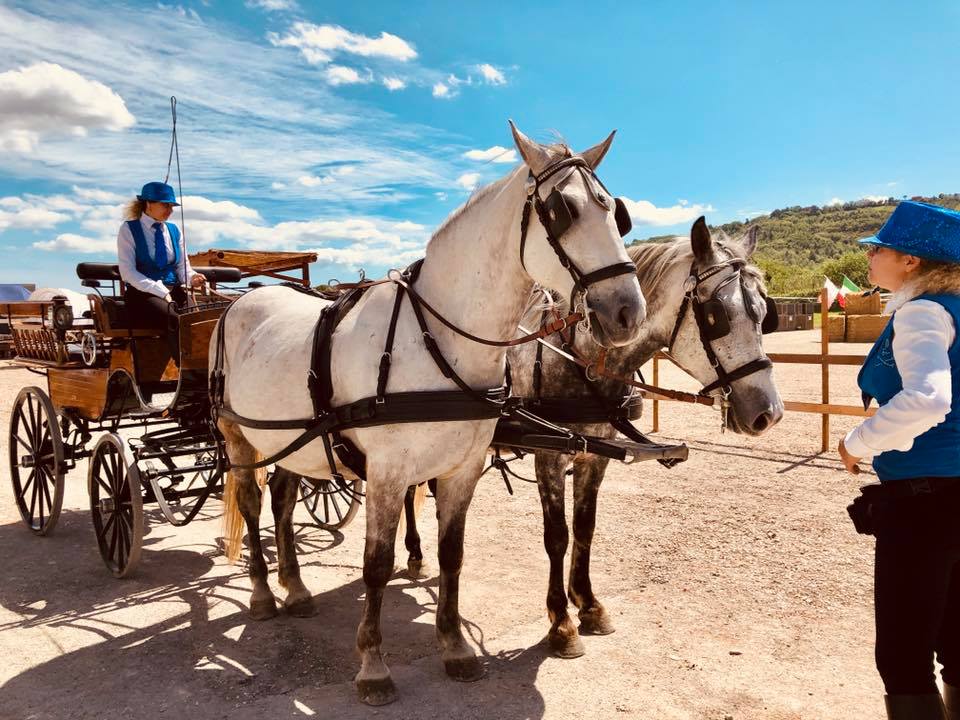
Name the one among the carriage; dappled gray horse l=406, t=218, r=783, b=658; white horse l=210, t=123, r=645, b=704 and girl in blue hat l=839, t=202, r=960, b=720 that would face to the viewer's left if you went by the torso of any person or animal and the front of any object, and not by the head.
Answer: the girl in blue hat

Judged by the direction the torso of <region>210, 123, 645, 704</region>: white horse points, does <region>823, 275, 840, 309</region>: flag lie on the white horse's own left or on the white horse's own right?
on the white horse's own left

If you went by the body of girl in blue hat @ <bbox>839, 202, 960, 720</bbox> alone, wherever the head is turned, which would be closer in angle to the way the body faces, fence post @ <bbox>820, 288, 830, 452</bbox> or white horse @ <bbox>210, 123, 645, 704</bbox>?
the white horse

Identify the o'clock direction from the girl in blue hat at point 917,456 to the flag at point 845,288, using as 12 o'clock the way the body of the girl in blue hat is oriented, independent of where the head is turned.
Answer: The flag is roughly at 3 o'clock from the girl in blue hat.

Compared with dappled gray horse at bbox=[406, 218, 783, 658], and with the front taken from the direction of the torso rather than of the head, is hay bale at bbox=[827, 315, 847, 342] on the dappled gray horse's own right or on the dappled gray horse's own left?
on the dappled gray horse's own left

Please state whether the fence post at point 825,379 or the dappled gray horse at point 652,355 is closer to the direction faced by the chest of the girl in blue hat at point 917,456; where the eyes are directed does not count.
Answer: the dappled gray horse

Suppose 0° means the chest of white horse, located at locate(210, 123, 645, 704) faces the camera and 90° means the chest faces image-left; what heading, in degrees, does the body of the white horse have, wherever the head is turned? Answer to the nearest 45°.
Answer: approximately 315°

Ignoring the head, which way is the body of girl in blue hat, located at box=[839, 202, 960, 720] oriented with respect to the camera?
to the viewer's left

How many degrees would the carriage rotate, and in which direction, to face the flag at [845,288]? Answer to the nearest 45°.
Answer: approximately 90° to its left

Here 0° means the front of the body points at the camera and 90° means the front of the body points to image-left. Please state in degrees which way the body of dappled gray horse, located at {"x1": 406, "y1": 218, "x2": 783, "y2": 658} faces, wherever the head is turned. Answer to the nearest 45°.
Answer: approximately 315°

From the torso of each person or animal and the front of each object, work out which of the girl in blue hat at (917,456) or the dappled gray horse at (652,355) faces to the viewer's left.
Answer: the girl in blue hat

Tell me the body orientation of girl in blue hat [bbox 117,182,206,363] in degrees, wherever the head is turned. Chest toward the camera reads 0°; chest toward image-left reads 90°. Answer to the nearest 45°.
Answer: approximately 315°
